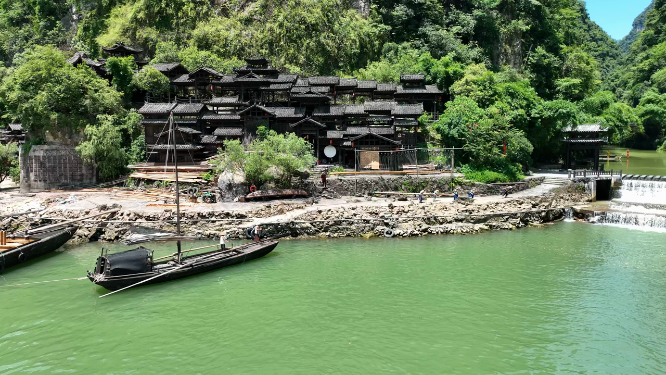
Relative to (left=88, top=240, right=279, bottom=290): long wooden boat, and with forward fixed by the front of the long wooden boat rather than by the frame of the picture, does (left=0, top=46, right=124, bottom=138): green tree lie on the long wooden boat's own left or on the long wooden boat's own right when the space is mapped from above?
on the long wooden boat's own left

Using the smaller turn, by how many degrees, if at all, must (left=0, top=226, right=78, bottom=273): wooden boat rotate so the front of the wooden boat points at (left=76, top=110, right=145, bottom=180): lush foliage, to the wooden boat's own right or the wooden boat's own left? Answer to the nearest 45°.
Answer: approximately 45° to the wooden boat's own left

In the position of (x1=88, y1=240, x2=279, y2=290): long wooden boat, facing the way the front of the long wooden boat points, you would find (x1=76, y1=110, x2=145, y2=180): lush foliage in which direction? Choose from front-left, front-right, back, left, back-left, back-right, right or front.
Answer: front-left

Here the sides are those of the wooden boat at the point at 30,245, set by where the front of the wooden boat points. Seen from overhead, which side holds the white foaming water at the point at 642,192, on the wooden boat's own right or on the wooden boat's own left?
on the wooden boat's own right

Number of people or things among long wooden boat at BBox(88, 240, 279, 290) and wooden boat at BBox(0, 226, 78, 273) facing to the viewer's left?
0

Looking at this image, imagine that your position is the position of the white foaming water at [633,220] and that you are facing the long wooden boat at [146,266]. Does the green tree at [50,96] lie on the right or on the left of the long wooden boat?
right

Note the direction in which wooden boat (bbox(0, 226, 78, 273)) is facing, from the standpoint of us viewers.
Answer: facing away from the viewer and to the right of the viewer

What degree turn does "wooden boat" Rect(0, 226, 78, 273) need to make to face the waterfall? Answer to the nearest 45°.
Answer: approximately 45° to its right

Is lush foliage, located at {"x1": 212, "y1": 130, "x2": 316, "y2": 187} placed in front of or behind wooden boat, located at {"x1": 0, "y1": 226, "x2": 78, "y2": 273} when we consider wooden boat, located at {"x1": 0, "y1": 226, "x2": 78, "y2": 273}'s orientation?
in front

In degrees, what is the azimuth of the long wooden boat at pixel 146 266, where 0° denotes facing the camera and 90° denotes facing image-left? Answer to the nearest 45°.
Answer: approximately 225°

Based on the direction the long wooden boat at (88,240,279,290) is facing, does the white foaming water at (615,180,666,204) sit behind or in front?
in front

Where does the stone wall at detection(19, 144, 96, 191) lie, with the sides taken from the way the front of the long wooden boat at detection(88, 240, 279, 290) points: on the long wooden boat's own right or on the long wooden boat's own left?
on the long wooden boat's own left
